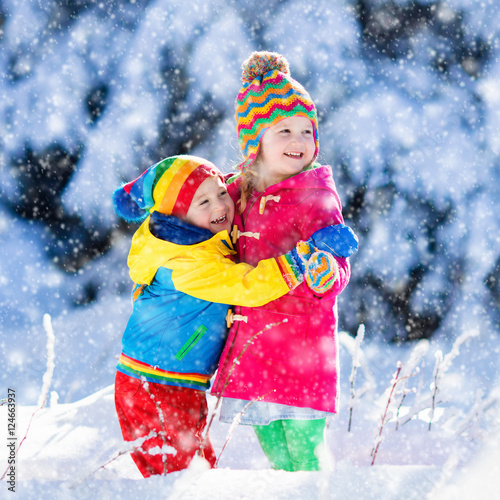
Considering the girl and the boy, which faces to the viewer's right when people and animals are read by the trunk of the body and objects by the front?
the boy

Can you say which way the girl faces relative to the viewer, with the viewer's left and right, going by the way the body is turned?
facing the viewer and to the left of the viewer

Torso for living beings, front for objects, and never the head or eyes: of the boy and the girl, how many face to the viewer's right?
1

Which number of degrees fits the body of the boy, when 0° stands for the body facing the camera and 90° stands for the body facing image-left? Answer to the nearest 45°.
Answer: approximately 270°

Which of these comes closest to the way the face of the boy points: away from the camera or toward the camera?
toward the camera
